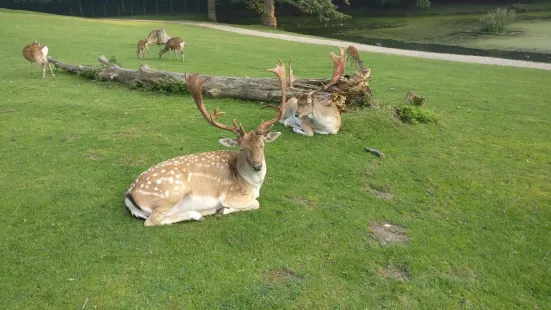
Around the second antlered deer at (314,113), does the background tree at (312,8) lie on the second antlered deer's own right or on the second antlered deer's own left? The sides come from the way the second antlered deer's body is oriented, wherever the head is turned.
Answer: on the second antlered deer's own right

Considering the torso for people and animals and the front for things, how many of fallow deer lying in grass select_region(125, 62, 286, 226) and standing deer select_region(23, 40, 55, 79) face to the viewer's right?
1

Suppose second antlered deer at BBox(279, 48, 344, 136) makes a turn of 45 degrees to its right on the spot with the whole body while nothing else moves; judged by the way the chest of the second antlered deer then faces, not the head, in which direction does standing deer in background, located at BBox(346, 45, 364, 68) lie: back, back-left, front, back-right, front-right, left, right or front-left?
right

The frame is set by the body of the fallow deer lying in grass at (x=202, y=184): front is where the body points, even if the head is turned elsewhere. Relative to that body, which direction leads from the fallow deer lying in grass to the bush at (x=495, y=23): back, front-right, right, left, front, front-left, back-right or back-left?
front-left

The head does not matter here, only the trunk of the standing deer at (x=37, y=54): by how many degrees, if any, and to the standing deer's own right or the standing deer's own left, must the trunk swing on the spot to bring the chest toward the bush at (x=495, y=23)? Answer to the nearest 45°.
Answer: approximately 135° to the standing deer's own right

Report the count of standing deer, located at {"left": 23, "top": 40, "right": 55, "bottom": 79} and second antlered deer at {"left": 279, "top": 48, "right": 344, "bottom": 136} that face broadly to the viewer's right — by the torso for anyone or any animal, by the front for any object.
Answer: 0

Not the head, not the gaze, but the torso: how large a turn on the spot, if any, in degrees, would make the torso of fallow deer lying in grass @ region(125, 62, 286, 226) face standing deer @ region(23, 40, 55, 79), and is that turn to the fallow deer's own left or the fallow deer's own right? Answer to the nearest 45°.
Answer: approximately 135° to the fallow deer's own left

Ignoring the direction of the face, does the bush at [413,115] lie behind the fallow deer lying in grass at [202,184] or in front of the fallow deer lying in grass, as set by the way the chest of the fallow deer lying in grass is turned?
in front

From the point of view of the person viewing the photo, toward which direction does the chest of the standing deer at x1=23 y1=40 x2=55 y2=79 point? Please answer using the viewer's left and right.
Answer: facing away from the viewer and to the left of the viewer

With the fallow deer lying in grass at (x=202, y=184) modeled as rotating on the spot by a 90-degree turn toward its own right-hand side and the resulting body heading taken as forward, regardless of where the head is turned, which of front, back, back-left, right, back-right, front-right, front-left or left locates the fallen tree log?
back

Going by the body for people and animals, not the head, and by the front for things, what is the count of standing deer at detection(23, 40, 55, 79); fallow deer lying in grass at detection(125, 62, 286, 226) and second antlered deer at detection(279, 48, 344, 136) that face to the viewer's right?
1

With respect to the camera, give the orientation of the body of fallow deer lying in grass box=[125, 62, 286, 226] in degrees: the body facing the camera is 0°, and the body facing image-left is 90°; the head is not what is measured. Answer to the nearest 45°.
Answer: approximately 270°
